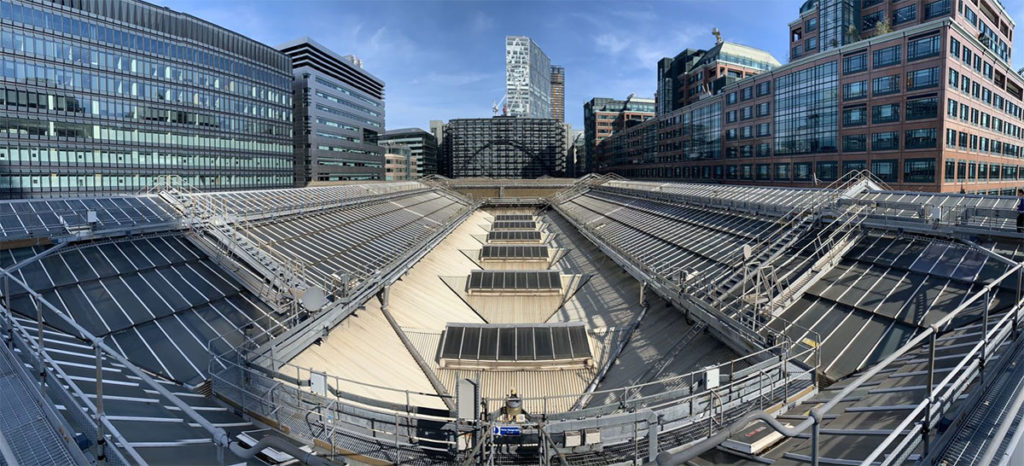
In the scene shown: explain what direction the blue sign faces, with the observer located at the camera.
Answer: facing the viewer
